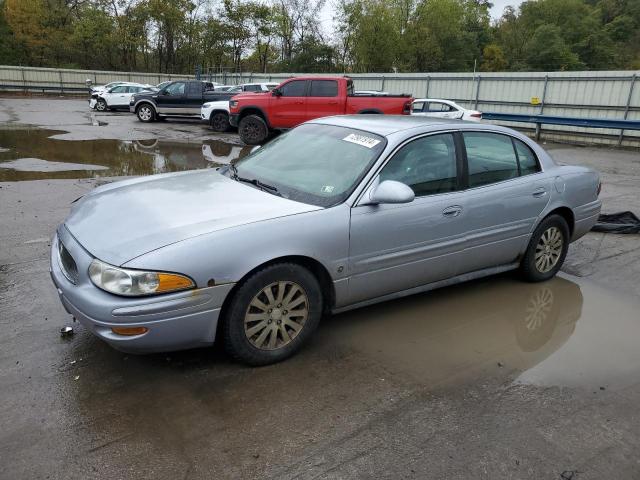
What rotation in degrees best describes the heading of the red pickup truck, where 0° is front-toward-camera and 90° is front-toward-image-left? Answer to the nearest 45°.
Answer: approximately 90°

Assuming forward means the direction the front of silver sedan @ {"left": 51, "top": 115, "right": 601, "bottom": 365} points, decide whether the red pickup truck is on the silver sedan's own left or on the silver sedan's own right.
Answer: on the silver sedan's own right

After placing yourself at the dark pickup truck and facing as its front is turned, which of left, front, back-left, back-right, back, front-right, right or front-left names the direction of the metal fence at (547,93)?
back

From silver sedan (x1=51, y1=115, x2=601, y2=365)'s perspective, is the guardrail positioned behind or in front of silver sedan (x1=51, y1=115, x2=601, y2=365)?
behind

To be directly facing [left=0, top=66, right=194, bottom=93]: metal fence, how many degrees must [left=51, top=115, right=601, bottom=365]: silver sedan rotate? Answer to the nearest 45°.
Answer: approximately 90° to its right

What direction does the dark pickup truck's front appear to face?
to the viewer's left

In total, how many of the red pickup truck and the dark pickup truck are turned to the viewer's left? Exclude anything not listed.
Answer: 2

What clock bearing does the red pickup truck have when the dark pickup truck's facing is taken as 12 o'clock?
The red pickup truck is roughly at 8 o'clock from the dark pickup truck.

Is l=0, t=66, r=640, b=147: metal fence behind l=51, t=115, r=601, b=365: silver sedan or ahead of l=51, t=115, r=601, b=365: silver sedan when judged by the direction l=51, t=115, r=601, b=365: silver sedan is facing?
behind
